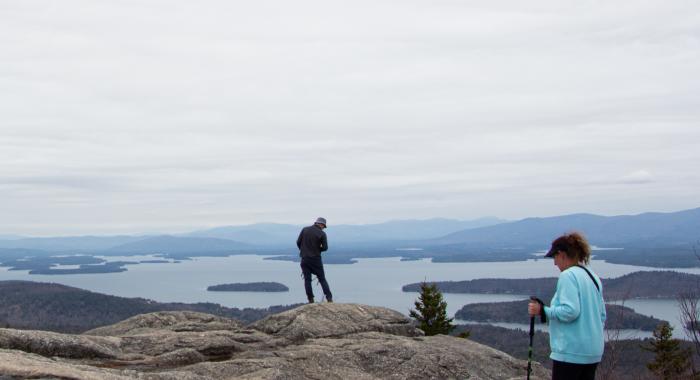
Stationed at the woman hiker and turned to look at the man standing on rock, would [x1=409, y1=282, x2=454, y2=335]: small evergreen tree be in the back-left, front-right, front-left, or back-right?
front-right

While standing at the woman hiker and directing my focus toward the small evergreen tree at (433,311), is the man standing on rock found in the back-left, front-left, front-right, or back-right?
front-left

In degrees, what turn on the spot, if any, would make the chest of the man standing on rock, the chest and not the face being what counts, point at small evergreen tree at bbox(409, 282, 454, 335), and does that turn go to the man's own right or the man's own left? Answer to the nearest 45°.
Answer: approximately 90° to the man's own right
